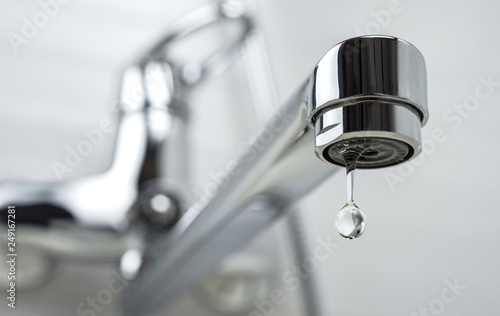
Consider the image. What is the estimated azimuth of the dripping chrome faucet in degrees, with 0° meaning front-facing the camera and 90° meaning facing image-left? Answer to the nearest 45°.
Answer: approximately 315°
